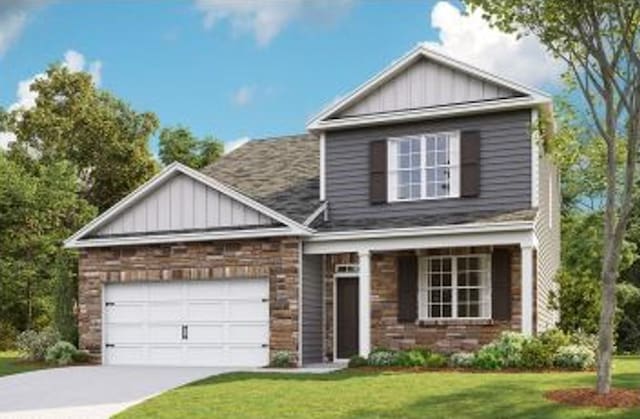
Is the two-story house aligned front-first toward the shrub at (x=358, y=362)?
yes

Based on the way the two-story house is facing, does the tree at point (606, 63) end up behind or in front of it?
in front

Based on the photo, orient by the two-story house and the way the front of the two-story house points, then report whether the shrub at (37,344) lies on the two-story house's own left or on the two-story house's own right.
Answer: on the two-story house's own right

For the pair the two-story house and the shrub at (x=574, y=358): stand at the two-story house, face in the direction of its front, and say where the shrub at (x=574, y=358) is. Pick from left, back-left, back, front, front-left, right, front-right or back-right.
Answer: front-left

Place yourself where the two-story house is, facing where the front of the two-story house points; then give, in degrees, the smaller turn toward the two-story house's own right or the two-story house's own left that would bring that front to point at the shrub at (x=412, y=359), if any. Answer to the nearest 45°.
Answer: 0° — it already faces it

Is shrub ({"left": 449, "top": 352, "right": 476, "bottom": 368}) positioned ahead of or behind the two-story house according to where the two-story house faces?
ahead

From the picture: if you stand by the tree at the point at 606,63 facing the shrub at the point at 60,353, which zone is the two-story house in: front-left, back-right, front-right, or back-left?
front-right

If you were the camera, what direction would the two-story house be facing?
facing the viewer
